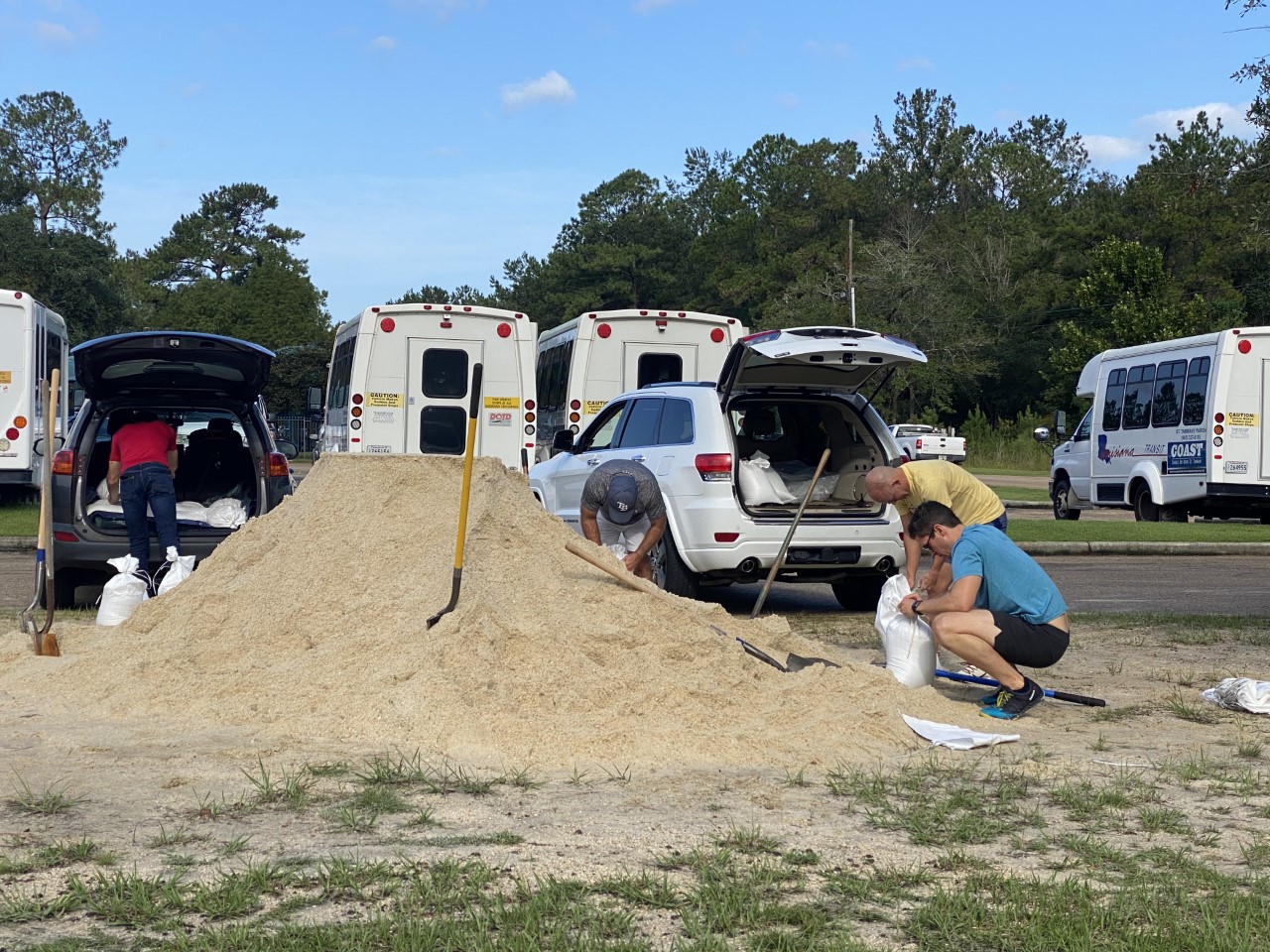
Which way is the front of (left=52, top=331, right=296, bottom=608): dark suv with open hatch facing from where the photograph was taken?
facing away from the viewer

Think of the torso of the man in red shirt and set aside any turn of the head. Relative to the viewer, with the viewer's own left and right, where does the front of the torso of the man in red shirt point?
facing away from the viewer

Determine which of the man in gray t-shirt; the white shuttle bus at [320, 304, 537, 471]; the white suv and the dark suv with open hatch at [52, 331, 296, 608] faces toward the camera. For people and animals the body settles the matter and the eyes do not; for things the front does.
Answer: the man in gray t-shirt

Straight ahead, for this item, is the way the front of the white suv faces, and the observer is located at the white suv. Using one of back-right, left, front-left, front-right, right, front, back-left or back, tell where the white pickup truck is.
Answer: front-right

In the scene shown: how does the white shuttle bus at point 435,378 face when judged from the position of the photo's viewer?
facing away from the viewer

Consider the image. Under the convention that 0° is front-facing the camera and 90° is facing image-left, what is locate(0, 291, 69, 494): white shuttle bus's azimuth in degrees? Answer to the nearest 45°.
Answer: approximately 180°

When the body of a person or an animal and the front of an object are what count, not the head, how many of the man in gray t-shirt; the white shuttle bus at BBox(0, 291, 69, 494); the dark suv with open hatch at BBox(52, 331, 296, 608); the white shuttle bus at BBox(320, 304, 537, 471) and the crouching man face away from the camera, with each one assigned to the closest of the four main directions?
3

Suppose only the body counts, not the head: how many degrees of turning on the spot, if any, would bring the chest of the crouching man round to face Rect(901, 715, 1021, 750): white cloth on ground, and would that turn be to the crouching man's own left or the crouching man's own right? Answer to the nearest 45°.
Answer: approximately 90° to the crouching man's own left

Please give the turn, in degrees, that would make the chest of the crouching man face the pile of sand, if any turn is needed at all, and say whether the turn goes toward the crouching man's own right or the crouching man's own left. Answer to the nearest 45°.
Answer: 0° — they already face it

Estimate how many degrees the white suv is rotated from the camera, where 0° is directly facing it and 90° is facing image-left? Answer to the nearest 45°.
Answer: approximately 135°

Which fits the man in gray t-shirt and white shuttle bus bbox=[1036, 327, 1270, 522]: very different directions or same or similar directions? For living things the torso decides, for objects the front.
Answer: very different directions

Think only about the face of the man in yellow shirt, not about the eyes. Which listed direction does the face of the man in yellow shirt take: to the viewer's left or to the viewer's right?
to the viewer's left
